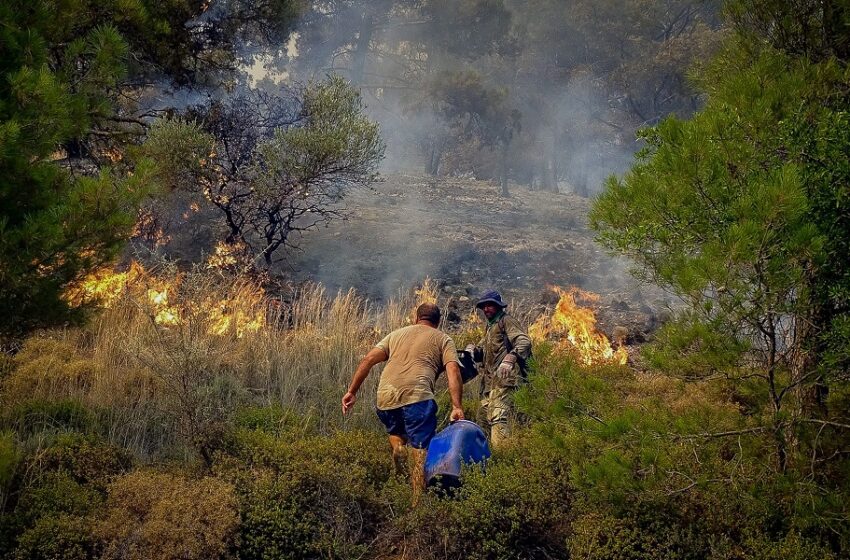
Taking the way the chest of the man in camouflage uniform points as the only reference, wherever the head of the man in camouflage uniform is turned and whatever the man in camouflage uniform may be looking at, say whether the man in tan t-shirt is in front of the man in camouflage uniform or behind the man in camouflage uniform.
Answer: in front

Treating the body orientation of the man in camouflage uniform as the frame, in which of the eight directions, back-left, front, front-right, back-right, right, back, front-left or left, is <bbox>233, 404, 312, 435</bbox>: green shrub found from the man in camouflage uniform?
front-right

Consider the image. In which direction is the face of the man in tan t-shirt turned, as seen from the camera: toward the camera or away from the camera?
away from the camera

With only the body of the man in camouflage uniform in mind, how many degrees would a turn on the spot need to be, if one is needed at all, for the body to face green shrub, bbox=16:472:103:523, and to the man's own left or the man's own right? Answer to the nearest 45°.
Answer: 0° — they already face it

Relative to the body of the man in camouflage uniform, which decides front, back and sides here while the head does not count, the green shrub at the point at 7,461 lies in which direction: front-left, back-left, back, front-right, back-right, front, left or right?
front

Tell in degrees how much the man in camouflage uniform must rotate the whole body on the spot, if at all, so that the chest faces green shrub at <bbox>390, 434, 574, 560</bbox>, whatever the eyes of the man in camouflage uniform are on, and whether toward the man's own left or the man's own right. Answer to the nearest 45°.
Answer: approximately 45° to the man's own left

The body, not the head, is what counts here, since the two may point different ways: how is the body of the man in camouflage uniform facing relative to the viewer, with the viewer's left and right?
facing the viewer and to the left of the viewer

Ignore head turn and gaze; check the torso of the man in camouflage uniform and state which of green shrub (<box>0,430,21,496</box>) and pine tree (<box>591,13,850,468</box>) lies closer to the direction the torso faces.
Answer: the green shrub

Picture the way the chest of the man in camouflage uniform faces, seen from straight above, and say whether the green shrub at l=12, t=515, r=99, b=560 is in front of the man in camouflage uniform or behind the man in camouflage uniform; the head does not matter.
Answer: in front
